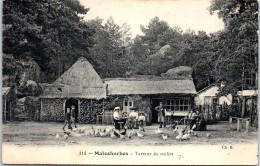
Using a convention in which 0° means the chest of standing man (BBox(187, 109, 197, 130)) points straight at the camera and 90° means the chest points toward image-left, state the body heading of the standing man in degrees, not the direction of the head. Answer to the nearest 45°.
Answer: approximately 45°

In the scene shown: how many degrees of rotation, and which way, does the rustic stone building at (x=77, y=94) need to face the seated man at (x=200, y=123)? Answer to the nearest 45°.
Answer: approximately 90° to its left

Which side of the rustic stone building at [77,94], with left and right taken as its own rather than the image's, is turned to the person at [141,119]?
left

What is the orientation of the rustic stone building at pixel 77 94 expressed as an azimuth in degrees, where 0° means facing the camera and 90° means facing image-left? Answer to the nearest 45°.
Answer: approximately 0°

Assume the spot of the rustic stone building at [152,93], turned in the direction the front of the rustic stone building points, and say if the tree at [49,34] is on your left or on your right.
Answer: on your right

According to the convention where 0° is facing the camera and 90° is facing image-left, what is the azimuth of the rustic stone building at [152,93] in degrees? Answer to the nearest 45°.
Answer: approximately 0°

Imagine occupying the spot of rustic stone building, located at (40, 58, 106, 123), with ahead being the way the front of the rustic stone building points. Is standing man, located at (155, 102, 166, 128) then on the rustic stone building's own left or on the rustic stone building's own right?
on the rustic stone building's own left

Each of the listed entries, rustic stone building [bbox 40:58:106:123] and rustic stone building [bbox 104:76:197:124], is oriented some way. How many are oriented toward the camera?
2
